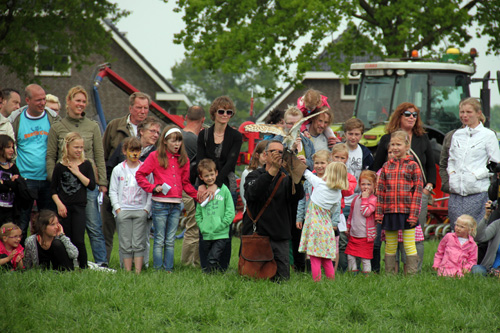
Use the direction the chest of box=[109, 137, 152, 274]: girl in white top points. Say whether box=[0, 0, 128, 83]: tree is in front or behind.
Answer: behind

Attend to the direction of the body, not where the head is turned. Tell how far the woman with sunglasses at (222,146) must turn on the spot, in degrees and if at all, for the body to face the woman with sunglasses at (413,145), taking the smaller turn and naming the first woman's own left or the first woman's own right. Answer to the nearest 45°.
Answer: approximately 90° to the first woman's own left

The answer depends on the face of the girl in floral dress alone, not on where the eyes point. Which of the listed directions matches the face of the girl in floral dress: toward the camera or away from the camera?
away from the camera

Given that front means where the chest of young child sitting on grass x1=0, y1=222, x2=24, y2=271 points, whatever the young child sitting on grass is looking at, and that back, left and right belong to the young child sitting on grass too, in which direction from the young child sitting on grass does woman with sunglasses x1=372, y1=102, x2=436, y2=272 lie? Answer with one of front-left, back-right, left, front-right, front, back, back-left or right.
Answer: front-left

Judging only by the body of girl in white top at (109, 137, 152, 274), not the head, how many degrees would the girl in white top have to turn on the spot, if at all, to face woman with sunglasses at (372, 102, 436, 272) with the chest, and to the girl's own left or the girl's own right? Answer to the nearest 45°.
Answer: approximately 90° to the girl's own left

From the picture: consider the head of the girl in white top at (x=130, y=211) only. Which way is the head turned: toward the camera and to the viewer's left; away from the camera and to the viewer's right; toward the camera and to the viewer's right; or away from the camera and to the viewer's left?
toward the camera and to the viewer's right

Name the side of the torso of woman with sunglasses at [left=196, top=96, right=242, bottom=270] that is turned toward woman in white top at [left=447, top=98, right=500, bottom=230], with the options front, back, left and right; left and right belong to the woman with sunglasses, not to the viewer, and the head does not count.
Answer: left

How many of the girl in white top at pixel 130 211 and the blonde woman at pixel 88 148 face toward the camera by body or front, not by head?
2

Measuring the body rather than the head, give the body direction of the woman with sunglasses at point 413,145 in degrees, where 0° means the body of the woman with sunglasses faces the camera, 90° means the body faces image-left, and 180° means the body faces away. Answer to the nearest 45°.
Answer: approximately 0°

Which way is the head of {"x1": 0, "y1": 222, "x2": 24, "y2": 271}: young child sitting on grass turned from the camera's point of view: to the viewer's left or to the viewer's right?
to the viewer's right

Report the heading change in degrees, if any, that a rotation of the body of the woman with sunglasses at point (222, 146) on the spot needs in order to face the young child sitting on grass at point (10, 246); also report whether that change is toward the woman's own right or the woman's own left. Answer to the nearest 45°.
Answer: approximately 90° to the woman's own right
